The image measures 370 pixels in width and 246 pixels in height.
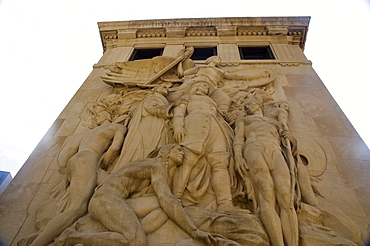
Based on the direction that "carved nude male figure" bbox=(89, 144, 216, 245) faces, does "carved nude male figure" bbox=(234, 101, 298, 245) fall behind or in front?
in front

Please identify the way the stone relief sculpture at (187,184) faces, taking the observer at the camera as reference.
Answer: facing the viewer
